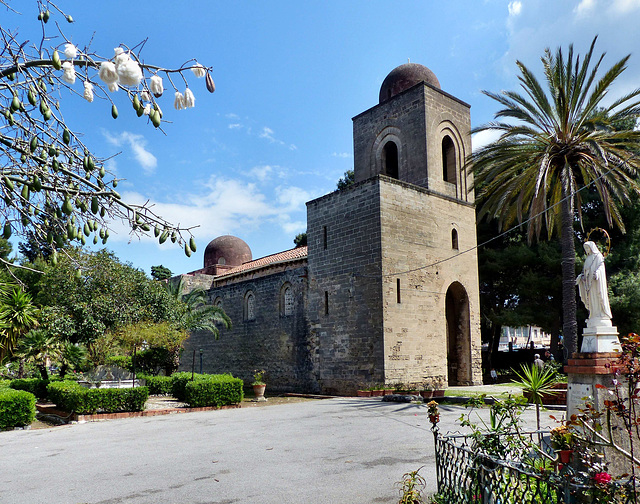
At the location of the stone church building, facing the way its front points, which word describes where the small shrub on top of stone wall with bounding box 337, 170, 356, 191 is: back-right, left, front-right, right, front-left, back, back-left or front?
back-left

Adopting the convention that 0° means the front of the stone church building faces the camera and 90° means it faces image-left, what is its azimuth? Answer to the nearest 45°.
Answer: approximately 315°

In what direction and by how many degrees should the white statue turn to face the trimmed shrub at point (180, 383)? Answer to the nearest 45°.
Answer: approximately 90° to its right

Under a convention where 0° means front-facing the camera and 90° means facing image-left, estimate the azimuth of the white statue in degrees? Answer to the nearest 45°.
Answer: approximately 45°

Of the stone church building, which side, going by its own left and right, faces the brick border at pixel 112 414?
right

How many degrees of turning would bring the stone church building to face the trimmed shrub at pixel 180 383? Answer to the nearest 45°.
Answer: approximately 135° to its right

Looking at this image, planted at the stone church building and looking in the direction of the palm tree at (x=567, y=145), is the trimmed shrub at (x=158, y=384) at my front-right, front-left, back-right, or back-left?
back-right

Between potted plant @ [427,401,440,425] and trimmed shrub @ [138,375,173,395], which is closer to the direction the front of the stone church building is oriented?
the potted plant

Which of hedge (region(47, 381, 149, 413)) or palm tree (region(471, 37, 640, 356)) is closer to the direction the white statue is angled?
the hedge

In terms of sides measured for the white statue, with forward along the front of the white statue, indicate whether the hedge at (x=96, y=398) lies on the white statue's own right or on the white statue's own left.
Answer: on the white statue's own right
